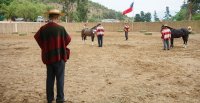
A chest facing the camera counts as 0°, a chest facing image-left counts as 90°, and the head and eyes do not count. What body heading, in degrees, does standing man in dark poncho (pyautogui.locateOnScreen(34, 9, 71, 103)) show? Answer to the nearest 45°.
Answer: approximately 180°
